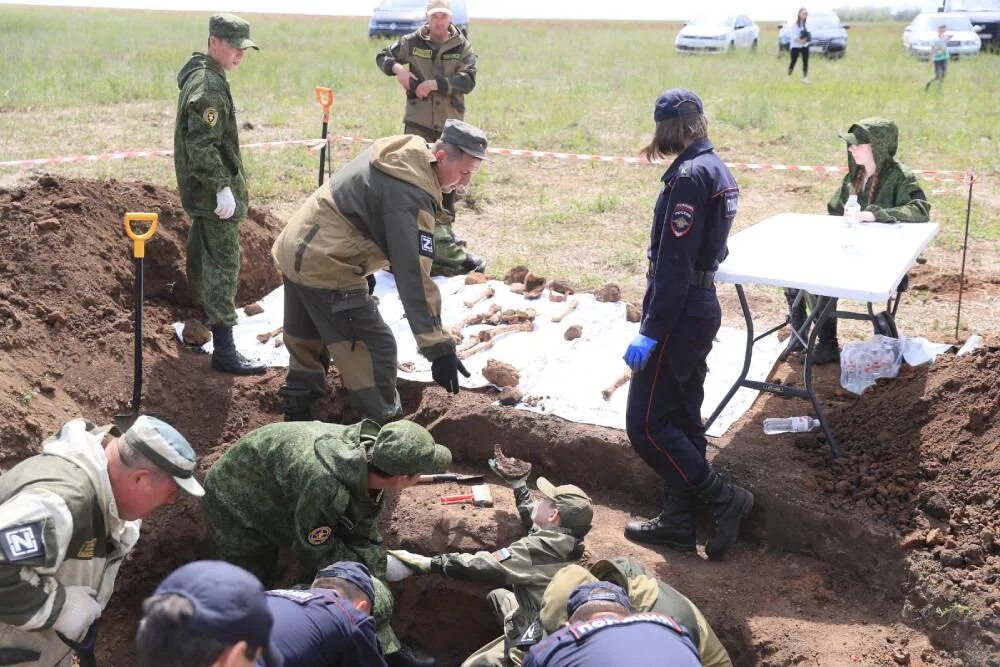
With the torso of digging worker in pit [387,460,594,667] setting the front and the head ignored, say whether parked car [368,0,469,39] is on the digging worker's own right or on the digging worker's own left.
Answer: on the digging worker's own right

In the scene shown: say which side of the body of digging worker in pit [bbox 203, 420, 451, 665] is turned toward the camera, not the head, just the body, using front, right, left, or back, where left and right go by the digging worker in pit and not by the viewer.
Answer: right

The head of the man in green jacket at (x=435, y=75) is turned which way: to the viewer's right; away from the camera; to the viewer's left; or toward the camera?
toward the camera

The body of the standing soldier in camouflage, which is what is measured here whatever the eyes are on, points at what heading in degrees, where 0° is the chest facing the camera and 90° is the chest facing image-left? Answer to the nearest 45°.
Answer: approximately 270°

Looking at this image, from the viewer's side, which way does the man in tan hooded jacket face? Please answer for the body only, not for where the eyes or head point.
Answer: to the viewer's right

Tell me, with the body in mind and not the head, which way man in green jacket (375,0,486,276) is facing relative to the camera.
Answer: toward the camera

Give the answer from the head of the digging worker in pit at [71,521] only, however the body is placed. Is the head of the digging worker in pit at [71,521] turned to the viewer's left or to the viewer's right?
to the viewer's right

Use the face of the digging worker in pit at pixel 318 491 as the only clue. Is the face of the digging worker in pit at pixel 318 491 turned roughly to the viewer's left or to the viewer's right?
to the viewer's right

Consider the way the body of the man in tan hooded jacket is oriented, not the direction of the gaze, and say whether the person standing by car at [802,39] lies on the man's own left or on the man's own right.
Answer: on the man's own left

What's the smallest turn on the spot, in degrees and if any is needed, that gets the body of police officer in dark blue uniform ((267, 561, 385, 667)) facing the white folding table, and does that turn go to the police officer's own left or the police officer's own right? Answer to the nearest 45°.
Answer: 0° — they already face it
